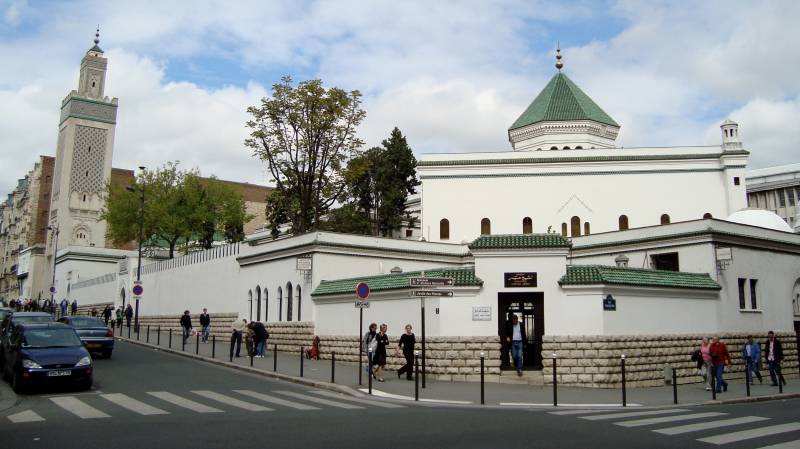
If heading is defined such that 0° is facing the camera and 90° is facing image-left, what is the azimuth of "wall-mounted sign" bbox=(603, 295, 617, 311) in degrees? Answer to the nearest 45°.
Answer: approximately 0°

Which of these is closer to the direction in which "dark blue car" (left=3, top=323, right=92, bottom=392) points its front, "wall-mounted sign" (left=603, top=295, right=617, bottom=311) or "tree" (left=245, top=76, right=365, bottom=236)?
the wall-mounted sign

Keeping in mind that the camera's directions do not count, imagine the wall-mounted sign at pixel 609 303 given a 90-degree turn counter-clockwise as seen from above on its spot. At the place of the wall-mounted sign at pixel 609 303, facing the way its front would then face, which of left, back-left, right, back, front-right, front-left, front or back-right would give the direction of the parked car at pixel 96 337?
back

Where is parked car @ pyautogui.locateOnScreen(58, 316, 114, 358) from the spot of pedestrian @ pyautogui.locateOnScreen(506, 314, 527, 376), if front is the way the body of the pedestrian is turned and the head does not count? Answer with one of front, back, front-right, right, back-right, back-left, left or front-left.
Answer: right

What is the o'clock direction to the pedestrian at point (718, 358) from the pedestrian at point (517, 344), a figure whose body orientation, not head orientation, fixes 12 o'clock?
the pedestrian at point (718, 358) is roughly at 9 o'clock from the pedestrian at point (517, 344).

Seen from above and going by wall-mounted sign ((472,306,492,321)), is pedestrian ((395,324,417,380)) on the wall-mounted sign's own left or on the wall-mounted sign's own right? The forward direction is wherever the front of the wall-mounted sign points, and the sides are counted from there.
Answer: on the wall-mounted sign's own right

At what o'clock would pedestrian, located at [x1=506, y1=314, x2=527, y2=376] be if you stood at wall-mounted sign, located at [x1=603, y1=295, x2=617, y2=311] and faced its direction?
The pedestrian is roughly at 2 o'clock from the wall-mounted sign.

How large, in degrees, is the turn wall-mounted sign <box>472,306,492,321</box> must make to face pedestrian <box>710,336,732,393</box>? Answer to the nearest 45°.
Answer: approximately 90° to its left

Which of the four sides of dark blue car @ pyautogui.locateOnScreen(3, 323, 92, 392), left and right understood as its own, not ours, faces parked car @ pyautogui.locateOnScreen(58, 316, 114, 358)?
back

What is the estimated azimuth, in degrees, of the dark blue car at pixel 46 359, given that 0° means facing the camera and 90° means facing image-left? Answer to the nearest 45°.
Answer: approximately 0°
